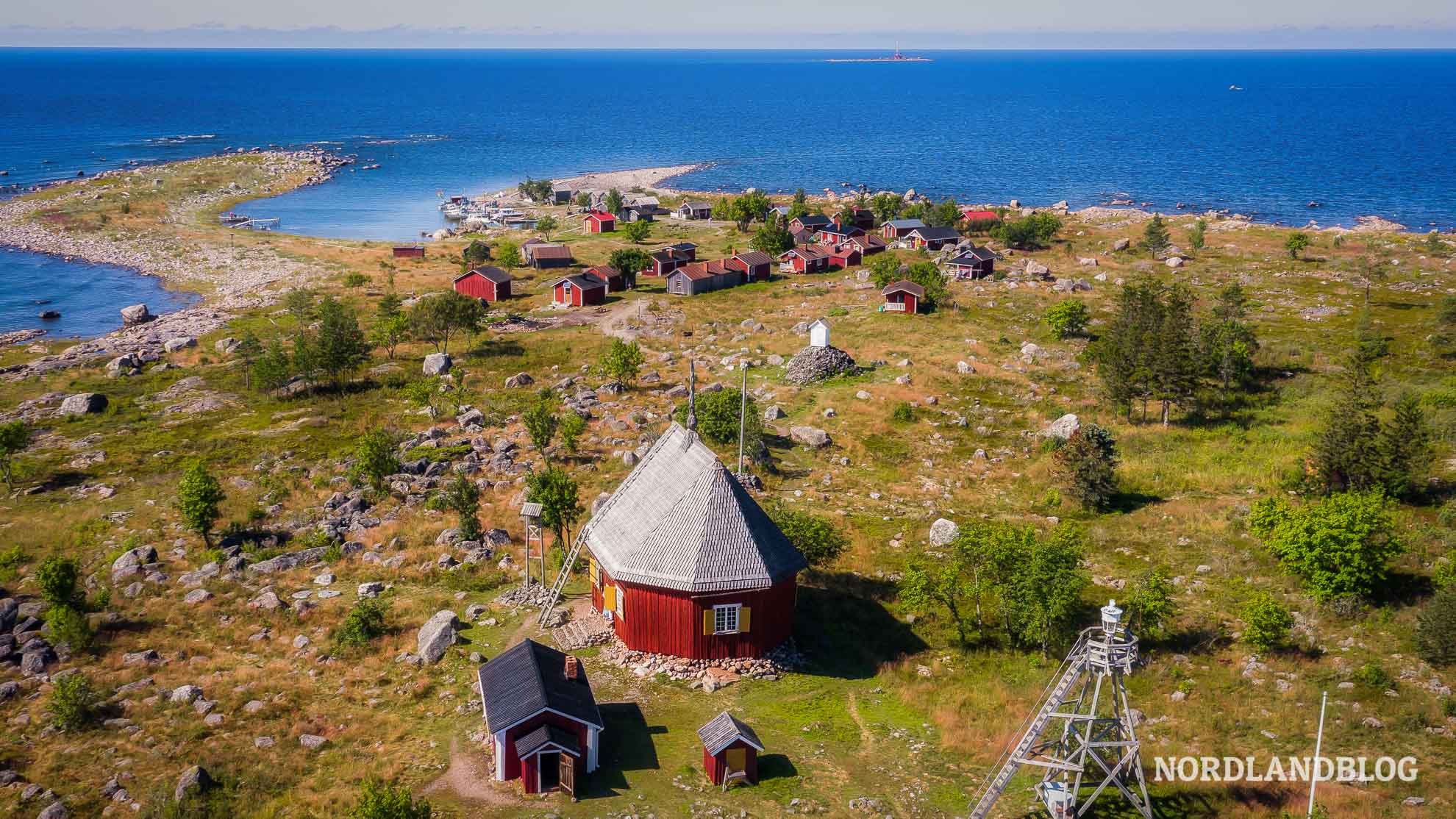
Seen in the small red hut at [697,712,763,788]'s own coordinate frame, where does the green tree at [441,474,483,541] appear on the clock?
The green tree is roughly at 5 o'clock from the small red hut.

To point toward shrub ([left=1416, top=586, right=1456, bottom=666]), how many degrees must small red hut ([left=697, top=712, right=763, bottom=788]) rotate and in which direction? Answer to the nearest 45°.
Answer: approximately 90° to its left

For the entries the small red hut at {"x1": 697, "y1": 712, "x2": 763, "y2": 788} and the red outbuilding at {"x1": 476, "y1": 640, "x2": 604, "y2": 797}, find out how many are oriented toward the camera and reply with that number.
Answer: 2

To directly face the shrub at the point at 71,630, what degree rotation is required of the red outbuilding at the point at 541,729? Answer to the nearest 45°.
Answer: approximately 135° to its right

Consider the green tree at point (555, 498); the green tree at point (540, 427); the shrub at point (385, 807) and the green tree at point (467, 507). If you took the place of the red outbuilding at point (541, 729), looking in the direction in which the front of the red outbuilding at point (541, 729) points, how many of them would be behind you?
3

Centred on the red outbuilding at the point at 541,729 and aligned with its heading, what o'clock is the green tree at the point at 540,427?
The green tree is roughly at 6 o'clock from the red outbuilding.

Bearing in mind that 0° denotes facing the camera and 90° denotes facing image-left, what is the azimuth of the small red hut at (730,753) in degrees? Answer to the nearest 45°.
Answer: approximately 0°

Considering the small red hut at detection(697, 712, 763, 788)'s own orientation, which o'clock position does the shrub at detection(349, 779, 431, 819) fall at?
The shrub is roughly at 2 o'clock from the small red hut.

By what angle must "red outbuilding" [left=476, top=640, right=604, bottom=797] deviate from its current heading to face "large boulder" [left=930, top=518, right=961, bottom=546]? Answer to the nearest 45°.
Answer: approximately 135° to its left

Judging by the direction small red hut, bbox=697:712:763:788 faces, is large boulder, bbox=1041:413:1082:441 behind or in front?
behind

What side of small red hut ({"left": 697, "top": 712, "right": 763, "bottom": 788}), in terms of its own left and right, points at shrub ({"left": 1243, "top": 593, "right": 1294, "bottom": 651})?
left

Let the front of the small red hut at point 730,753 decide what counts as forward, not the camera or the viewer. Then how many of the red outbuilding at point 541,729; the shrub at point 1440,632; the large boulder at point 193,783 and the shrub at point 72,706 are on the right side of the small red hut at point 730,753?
3
